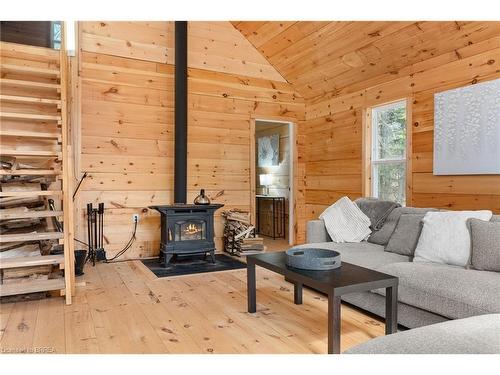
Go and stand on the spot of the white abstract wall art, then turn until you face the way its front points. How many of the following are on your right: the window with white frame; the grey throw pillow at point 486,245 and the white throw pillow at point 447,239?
1

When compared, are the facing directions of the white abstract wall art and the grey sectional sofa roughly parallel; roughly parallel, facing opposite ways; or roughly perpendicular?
roughly parallel

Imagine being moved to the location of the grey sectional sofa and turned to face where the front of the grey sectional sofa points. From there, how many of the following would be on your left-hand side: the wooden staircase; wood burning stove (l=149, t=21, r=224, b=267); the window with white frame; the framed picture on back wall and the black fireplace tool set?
0

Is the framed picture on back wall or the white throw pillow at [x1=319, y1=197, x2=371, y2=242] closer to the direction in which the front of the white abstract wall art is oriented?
the white throw pillow

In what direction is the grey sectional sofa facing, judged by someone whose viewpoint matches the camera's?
facing the viewer and to the left of the viewer

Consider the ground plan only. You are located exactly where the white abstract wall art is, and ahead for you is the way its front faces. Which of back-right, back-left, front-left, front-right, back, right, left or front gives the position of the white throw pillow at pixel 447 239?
front-left

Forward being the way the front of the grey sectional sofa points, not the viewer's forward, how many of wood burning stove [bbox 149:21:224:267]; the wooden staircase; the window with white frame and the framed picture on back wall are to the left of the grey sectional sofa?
0

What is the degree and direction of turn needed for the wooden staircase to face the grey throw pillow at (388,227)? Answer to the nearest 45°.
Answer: approximately 45° to its left

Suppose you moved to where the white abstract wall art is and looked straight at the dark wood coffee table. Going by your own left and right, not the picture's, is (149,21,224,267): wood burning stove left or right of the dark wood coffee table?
right

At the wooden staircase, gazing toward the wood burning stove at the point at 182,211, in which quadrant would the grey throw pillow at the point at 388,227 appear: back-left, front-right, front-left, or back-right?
front-right

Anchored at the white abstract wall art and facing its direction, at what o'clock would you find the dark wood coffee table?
The dark wood coffee table is roughly at 11 o'clock from the white abstract wall art.

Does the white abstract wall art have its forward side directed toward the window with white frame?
no

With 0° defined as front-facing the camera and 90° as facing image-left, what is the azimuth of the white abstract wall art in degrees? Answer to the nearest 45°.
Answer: approximately 45°

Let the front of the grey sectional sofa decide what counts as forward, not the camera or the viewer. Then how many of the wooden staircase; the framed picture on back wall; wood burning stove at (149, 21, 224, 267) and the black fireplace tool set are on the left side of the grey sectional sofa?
0

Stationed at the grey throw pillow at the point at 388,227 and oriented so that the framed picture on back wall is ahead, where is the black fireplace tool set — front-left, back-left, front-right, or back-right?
front-left

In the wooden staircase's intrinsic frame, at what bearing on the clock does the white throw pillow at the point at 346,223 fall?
The white throw pillow is roughly at 10 o'clock from the wooden staircase.
